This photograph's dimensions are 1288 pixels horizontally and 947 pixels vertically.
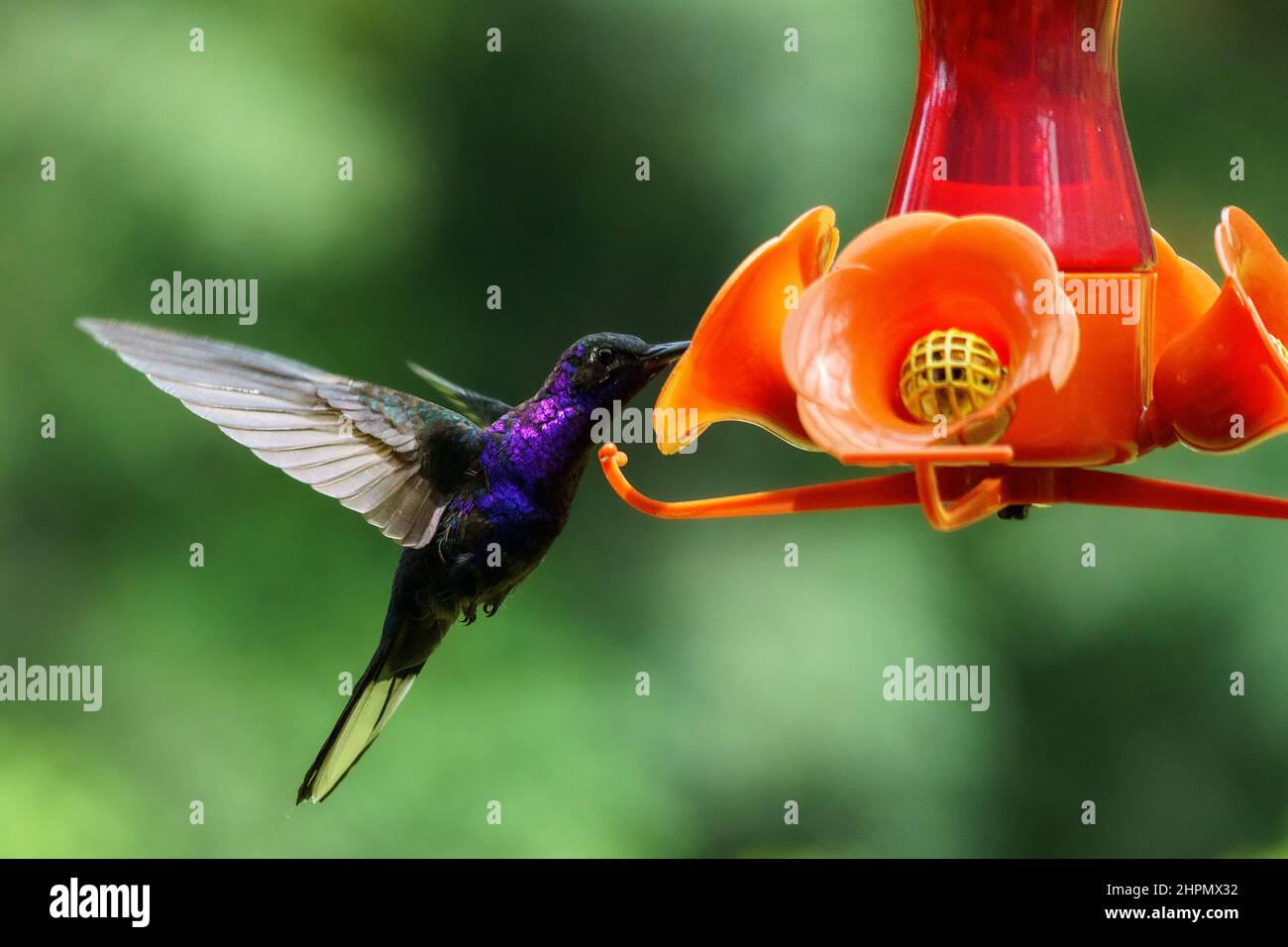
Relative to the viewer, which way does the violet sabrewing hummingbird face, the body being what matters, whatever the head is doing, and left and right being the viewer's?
facing to the right of the viewer

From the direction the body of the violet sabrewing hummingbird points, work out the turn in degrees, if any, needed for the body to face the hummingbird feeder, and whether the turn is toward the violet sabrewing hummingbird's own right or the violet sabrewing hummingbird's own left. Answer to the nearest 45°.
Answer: approximately 45° to the violet sabrewing hummingbird's own right
